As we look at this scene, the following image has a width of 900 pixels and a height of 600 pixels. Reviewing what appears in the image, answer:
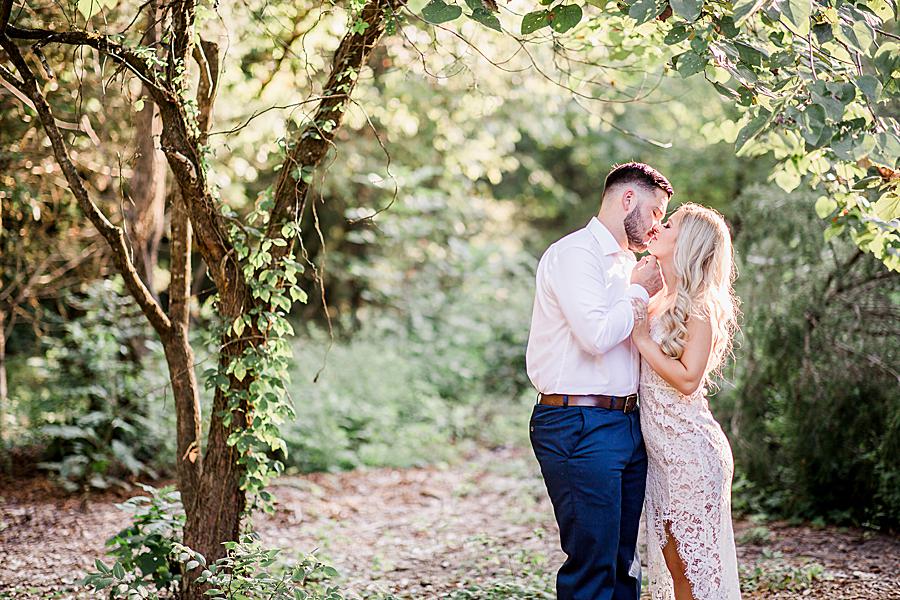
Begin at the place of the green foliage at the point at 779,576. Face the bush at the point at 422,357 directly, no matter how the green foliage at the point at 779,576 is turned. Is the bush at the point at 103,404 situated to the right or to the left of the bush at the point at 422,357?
left

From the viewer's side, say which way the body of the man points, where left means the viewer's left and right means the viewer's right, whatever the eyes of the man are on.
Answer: facing to the right of the viewer

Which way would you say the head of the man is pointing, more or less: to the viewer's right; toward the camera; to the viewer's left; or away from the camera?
to the viewer's right

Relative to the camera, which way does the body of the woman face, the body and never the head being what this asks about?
to the viewer's left

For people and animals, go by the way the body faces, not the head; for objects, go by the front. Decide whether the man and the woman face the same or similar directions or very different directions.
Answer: very different directions

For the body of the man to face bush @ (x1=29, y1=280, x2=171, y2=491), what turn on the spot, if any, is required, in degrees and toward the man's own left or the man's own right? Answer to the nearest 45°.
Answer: approximately 135° to the man's own left

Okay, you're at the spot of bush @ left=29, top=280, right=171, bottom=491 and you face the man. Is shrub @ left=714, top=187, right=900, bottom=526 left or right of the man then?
left

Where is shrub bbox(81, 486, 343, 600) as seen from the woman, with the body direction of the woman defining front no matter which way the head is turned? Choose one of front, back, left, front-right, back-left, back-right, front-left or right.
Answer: front

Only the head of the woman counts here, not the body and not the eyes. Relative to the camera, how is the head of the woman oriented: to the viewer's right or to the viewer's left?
to the viewer's left

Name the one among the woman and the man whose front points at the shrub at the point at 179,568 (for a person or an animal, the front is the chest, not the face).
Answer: the woman

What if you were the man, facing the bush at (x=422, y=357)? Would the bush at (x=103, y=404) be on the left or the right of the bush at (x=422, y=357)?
left

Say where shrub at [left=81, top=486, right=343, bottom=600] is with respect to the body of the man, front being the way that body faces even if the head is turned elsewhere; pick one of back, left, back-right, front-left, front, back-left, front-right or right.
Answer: back
